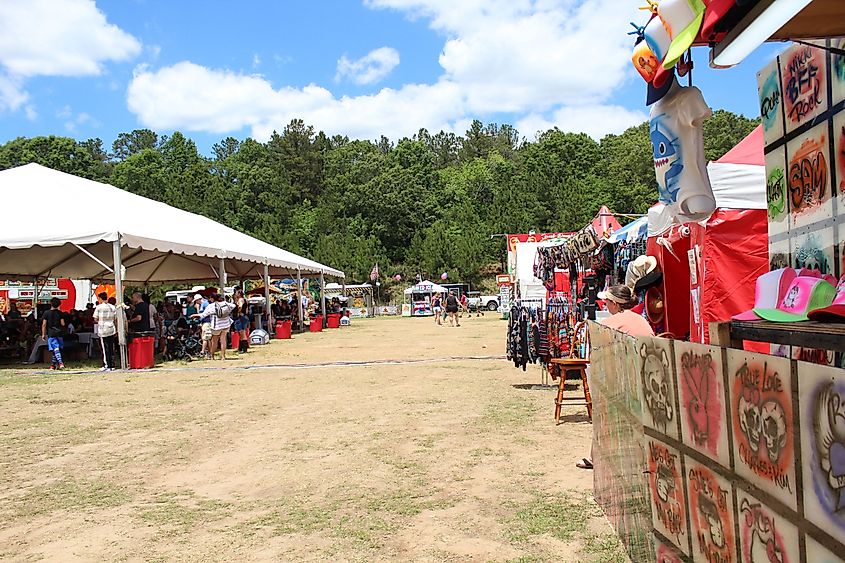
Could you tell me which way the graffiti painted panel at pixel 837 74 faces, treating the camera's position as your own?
facing the viewer and to the left of the viewer

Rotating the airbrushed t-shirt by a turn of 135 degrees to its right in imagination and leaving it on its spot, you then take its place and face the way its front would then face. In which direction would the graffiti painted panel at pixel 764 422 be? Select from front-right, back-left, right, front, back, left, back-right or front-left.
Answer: back

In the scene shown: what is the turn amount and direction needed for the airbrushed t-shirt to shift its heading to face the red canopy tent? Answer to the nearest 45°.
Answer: approximately 135° to its right

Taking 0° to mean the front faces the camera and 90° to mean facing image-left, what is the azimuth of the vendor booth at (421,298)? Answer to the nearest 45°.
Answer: approximately 0°

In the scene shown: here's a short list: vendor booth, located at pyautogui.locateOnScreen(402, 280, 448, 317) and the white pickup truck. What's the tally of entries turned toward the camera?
1

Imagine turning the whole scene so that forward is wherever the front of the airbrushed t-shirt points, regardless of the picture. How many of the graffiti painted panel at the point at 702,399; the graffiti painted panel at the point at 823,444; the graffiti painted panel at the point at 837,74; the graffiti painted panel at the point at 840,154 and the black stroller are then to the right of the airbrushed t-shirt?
1

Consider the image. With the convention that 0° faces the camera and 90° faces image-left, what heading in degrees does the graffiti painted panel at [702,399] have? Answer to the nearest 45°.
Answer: approximately 45°

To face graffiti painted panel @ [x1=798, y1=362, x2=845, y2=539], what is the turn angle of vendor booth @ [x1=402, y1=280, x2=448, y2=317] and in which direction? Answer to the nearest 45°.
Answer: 0° — it already faces it

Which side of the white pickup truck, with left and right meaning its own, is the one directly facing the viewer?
left

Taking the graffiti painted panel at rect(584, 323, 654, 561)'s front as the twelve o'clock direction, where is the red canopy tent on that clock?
The red canopy tent is roughly at 5 o'clock from the graffiti painted panel.
